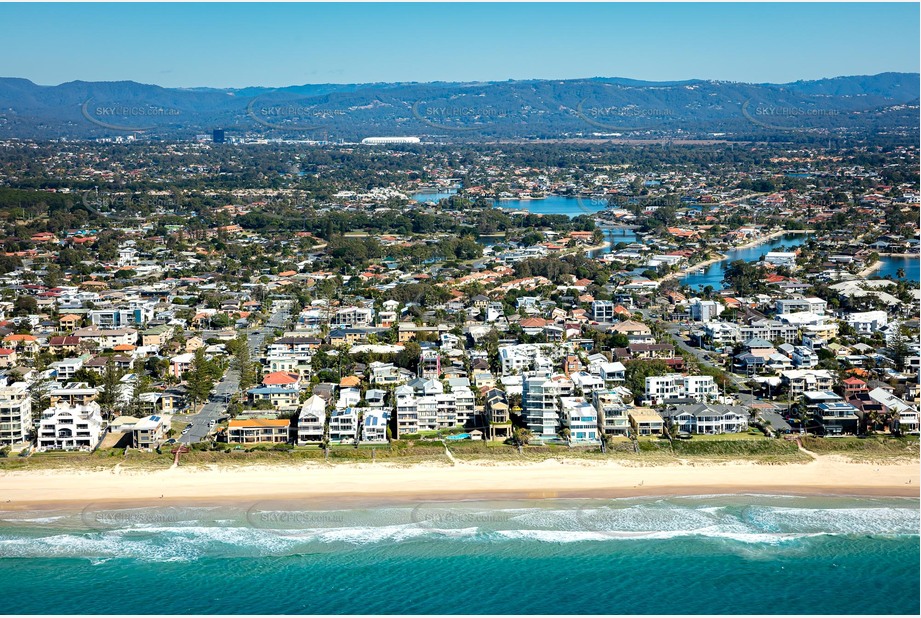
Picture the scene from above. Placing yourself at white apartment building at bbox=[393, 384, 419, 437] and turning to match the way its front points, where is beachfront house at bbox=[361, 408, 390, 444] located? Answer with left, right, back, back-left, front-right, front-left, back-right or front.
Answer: front-right

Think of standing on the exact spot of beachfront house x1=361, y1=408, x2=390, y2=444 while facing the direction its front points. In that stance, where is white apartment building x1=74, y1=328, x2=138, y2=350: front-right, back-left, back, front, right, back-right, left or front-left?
back-right

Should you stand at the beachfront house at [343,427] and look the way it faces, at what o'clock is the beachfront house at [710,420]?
the beachfront house at [710,420] is roughly at 9 o'clock from the beachfront house at [343,427].

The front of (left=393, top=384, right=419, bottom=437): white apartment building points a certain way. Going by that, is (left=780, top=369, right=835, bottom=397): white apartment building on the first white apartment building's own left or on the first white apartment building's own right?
on the first white apartment building's own left

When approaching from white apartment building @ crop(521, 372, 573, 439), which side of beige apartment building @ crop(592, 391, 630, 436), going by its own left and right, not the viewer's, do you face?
right

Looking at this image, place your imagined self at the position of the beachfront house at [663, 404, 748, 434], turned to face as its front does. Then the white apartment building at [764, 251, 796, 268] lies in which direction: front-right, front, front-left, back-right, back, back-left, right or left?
back

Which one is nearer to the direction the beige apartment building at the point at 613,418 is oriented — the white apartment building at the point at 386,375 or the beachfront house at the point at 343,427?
the beachfront house

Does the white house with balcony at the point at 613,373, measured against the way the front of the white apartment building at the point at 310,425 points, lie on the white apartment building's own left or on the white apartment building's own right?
on the white apartment building's own left

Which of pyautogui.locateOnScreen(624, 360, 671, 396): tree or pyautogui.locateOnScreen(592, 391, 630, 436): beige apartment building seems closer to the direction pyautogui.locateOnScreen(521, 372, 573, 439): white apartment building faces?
the beige apartment building

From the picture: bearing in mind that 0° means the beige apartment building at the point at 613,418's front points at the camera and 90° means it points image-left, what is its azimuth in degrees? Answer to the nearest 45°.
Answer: approximately 0°

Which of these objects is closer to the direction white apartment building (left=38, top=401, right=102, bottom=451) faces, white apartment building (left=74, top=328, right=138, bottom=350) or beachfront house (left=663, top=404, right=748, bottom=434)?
the beachfront house
